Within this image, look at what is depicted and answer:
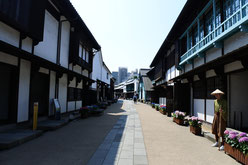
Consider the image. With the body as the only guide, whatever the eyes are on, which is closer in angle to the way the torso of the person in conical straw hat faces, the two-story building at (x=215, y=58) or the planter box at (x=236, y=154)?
the planter box

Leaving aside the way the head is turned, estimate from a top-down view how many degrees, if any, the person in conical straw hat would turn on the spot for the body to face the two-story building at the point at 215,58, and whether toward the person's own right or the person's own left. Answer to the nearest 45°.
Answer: approximately 135° to the person's own right

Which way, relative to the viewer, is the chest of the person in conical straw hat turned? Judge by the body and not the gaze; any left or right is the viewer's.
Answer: facing the viewer and to the left of the viewer

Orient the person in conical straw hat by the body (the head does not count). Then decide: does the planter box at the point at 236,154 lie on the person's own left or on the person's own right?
on the person's own left
